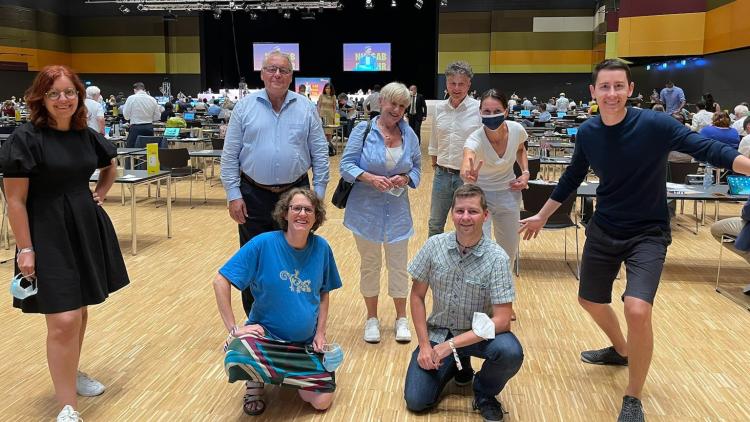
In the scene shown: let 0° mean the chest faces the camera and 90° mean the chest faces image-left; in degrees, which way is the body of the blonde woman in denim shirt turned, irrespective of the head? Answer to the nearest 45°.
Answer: approximately 0°

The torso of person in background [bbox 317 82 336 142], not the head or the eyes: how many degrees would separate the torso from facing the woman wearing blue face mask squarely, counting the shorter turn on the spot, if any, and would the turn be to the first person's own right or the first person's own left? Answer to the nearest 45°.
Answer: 0° — they already face them

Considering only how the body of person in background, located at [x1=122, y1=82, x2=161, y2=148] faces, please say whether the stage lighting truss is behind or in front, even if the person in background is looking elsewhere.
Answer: in front

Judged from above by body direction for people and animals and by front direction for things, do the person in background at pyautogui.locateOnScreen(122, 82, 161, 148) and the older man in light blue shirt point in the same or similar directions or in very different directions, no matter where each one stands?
very different directions

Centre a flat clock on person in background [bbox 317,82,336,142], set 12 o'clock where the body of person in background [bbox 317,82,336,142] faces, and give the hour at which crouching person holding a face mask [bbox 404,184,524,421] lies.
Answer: crouching person holding a face mask [bbox 404,184,524,421] is roughly at 12 o'clock from person in background [bbox 317,82,336,142].

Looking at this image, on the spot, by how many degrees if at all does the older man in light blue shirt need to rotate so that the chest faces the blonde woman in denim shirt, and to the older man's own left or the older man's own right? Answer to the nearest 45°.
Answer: approximately 90° to the older man's own left

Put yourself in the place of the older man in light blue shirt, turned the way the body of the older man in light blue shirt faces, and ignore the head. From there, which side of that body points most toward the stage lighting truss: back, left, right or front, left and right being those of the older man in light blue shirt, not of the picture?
back

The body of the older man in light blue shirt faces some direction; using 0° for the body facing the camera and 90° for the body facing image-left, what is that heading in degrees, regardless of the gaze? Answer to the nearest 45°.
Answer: approximately 0°
